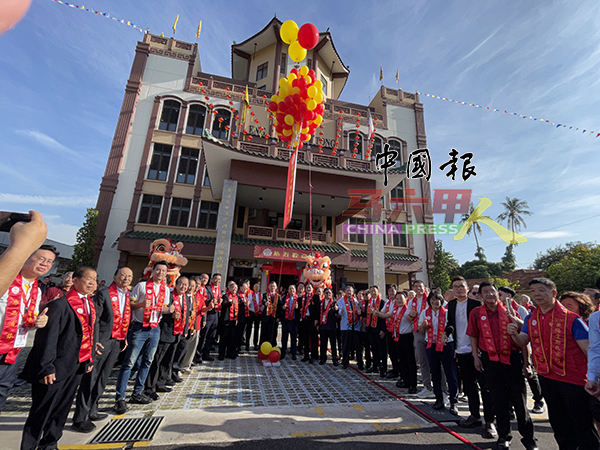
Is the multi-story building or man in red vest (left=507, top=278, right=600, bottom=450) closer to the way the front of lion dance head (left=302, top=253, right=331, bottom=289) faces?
the man in red vest

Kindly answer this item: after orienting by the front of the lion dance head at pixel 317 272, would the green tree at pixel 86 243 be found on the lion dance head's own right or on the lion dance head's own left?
on the lion dance head's own right

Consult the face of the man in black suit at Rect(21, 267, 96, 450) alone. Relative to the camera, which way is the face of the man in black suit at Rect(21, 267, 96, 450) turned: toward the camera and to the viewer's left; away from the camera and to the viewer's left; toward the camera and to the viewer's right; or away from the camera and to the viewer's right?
toward the camera and to the viewer's right

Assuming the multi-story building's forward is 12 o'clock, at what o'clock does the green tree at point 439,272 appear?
The green tree is roughly at 9 o'clock from the multi-story building.

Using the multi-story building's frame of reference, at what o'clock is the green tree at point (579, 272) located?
The green tree is roughly at 9 o'clock from the multi-story building.

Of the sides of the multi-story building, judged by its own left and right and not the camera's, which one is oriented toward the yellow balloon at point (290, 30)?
front

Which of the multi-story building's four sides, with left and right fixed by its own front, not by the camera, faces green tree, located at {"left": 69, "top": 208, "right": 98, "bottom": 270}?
right

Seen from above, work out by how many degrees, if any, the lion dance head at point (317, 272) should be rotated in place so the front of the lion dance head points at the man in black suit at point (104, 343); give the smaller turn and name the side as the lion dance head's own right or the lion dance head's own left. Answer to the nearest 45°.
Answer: approximately 45° to the lion dance head's own right

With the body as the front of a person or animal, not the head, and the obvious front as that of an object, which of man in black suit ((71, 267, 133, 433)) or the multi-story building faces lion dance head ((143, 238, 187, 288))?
the multi-story building

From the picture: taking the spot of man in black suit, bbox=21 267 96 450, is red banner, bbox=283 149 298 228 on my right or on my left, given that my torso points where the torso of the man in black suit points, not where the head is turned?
on my left
